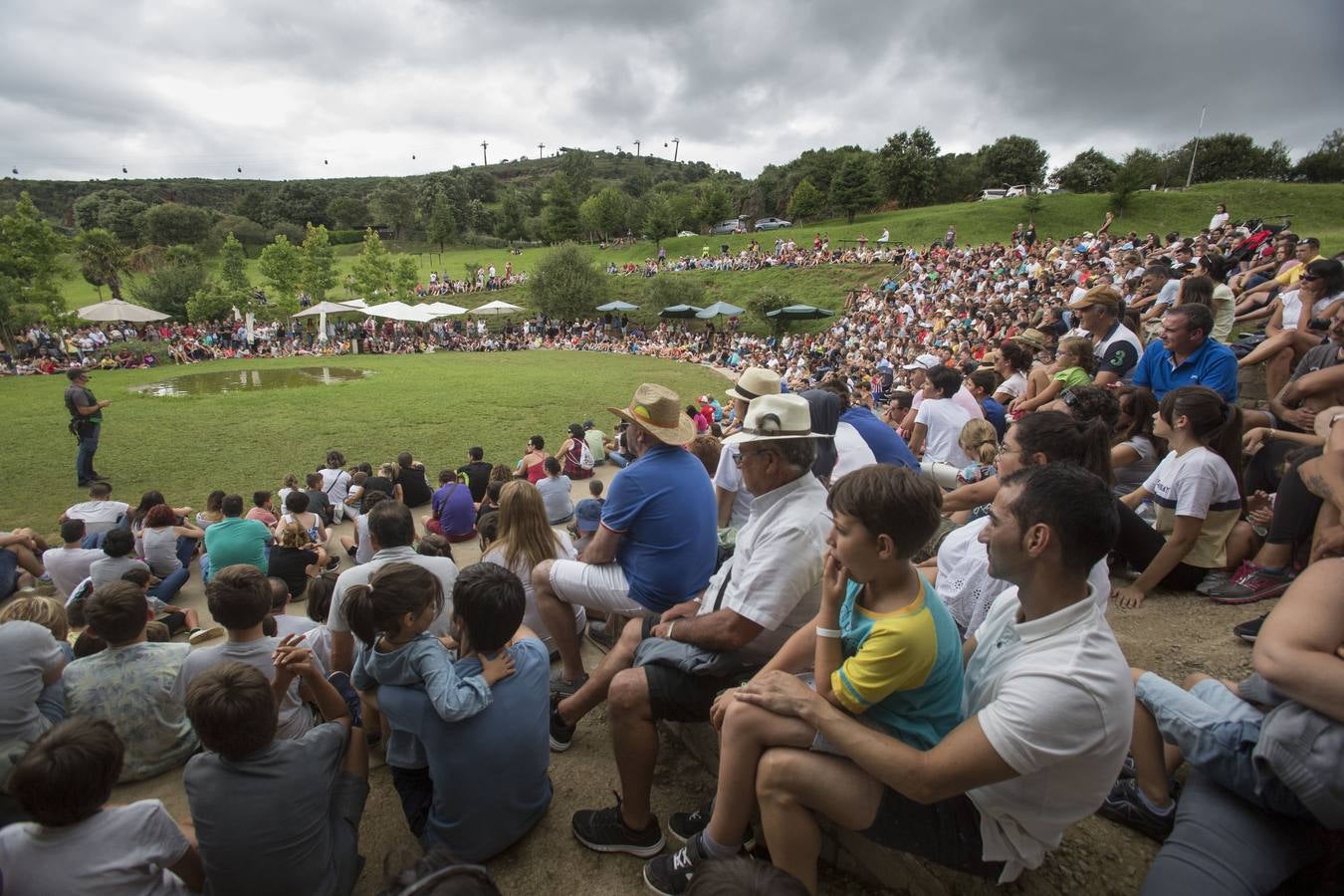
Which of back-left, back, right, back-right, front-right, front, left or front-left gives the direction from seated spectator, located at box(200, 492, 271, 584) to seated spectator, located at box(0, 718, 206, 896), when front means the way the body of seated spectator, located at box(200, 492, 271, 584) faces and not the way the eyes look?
back

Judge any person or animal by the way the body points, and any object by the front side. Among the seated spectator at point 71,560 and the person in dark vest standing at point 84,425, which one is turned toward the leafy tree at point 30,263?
the seated spectator

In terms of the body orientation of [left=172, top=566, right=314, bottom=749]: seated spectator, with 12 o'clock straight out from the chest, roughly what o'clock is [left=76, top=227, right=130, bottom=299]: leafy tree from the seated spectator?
The leafy tree is roughly at 12 o'clock from the seated spectator.

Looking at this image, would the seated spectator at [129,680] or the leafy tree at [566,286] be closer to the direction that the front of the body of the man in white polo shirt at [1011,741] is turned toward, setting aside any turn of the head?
the seated spectator

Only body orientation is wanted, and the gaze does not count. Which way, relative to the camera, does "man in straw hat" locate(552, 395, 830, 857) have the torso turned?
to the viewer's left

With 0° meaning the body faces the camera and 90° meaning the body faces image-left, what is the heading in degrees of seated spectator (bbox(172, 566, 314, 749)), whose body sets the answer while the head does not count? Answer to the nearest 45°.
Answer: approximately 180°

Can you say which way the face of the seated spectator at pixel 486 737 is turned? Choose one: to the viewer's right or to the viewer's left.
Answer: to the viewer's left

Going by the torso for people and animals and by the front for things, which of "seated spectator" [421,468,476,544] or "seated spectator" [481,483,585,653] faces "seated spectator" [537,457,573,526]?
"seated spectator" [481,483,585,653]

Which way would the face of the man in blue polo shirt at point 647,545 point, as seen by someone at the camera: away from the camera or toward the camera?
away from the camera

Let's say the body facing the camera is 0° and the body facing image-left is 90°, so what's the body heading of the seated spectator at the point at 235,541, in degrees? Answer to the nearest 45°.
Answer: approximately 180°

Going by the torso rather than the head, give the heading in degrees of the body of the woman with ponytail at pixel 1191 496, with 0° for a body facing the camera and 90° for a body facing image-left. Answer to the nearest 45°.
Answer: approximately 90°

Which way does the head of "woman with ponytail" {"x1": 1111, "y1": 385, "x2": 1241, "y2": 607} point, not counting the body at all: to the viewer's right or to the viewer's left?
to the viewer's left

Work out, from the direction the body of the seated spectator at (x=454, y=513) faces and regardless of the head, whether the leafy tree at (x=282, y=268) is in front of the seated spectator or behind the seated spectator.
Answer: in front

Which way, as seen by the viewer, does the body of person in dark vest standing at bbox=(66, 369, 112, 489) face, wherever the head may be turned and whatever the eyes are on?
to the viewer's right
